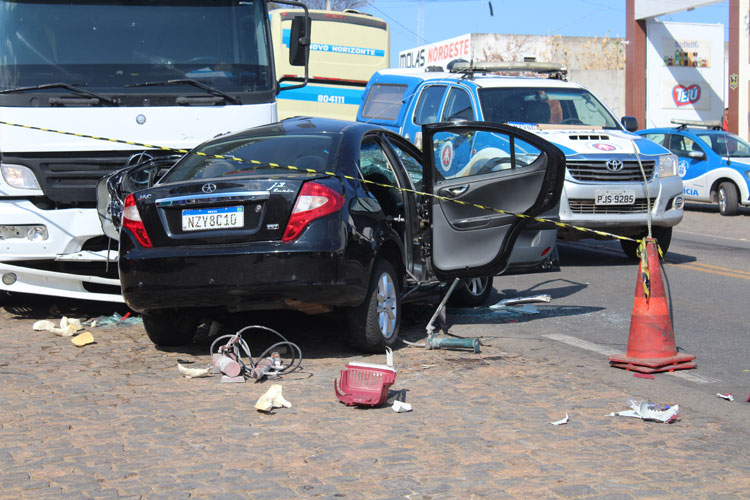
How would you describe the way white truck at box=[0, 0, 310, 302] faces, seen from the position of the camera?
facing the viewer

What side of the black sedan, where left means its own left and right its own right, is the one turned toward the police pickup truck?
front

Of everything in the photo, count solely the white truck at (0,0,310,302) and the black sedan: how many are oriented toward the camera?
1

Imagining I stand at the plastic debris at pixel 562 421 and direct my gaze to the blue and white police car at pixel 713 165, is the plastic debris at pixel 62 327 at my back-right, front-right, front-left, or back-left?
front-left

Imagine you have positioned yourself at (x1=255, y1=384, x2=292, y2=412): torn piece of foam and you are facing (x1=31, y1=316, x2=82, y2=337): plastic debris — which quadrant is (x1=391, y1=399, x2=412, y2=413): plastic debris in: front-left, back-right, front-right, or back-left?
back-right

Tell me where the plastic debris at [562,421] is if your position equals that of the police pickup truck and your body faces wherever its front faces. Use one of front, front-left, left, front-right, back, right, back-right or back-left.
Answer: front-right

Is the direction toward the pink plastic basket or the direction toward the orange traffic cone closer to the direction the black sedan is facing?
the orange traffic cone

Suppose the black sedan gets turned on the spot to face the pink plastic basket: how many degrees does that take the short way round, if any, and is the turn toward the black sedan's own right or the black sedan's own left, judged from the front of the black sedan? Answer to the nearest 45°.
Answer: approximately 135° to the black sedan's own right

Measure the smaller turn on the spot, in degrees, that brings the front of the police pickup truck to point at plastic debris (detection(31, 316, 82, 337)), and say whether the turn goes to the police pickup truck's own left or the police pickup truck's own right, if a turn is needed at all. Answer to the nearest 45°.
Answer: approximately 90° to the police pickup truck's own right

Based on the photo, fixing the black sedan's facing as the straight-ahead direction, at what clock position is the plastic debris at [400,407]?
The plastic debris is roughly at 4 o'clock from the black sedan.

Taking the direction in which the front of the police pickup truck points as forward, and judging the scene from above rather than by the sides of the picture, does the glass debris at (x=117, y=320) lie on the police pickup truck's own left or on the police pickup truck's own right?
on the police pickup truck's own right

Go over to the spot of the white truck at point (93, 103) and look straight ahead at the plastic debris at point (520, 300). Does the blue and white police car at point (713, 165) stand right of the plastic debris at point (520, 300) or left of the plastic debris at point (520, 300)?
left

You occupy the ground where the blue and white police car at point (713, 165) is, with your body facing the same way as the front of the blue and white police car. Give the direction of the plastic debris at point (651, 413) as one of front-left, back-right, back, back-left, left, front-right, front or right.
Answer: front-right

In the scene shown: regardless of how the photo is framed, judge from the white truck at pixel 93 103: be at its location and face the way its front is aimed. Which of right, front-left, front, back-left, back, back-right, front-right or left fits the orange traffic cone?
front-left

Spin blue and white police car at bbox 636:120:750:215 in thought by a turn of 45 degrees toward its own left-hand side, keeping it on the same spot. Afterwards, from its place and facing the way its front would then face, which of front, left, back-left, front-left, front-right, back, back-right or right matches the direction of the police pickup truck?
right

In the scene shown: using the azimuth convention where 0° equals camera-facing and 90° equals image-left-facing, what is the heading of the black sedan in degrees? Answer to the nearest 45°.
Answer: approximately 225°
